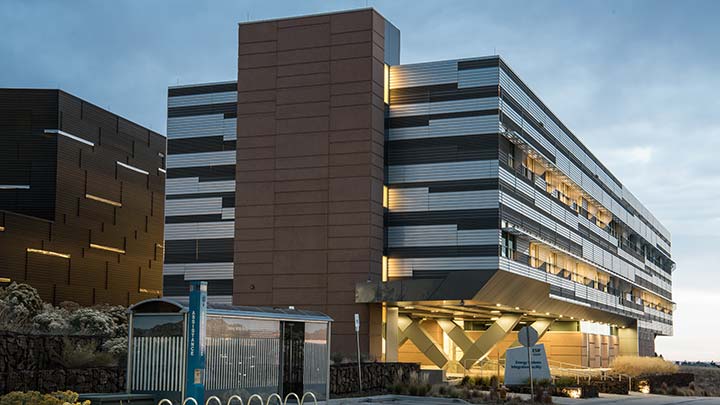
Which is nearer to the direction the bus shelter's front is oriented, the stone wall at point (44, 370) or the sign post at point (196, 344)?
the sign post

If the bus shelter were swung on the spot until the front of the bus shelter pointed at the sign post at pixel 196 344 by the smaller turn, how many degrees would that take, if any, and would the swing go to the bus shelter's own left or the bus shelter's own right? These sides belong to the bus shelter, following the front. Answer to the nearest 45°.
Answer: approximately 45° to the bus shelter's own right

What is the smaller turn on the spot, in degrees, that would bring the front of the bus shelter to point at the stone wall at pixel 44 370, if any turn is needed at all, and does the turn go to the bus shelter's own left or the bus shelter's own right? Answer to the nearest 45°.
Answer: approximately 135° to the bus shelter's own right

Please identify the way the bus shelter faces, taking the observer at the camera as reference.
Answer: facing the viewer and to the right of the viewer

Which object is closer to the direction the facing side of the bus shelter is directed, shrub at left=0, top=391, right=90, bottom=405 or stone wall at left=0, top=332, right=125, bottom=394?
the shrub

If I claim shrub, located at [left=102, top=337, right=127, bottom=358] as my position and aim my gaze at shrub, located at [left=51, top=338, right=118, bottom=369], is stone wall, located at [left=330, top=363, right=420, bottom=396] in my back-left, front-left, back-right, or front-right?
back-left

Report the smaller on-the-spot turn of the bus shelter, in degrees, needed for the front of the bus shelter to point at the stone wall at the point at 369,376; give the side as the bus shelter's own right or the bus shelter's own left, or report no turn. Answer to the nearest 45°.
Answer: approximately 90° to the bus shelter's own left

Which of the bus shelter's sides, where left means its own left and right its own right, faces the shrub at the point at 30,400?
right
